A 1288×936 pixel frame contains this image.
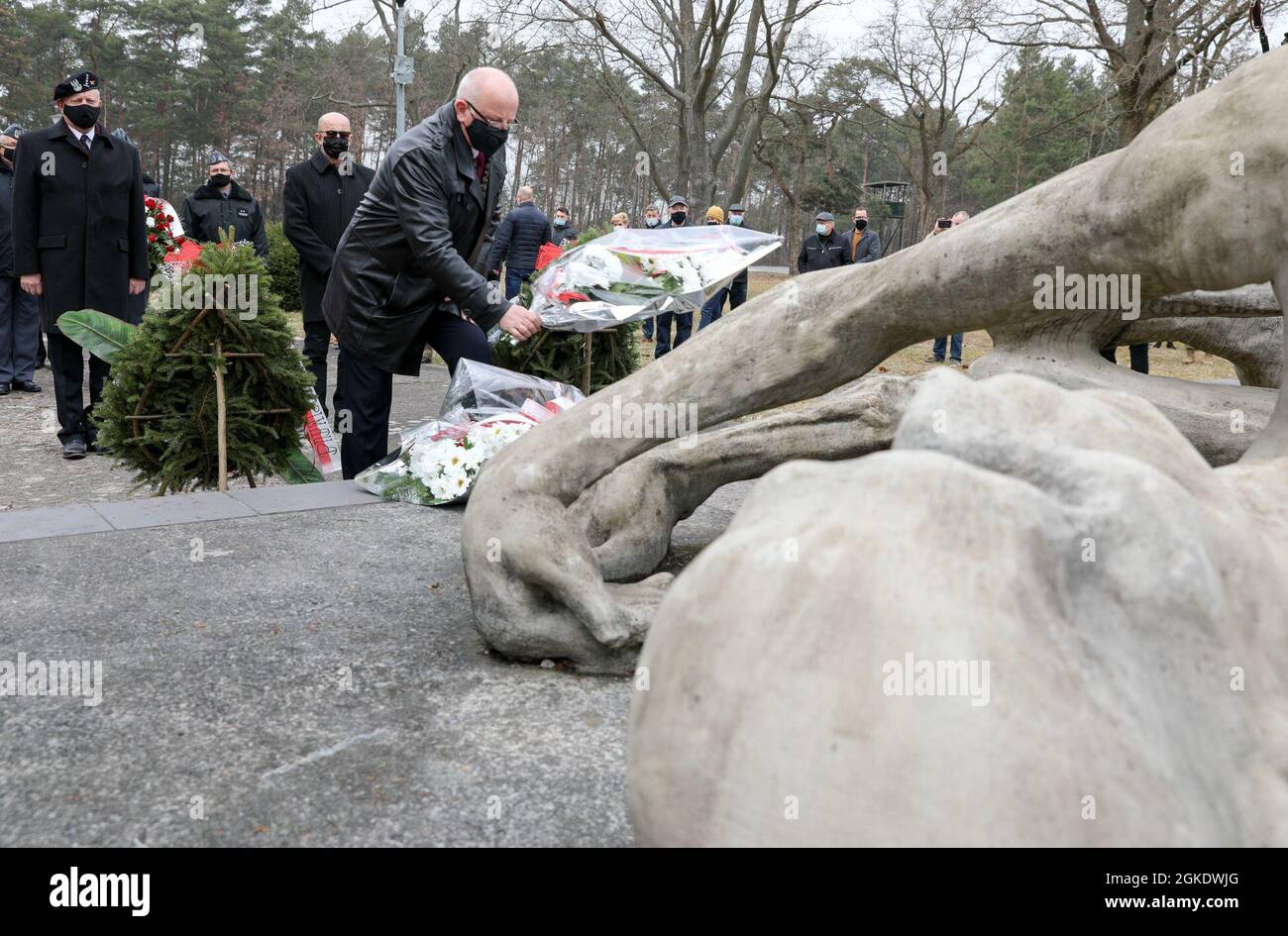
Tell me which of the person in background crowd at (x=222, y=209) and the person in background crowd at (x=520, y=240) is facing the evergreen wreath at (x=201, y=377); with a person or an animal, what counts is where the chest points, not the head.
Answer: the person in background crowd at (x=222, y=209)

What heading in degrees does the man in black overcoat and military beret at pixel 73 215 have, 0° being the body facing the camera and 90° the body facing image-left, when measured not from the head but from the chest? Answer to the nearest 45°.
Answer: approximately 0°

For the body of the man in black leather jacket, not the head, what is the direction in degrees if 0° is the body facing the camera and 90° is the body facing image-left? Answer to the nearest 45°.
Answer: approximately 315°

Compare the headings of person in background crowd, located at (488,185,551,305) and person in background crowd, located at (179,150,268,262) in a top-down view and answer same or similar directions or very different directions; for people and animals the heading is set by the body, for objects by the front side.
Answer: very different directions

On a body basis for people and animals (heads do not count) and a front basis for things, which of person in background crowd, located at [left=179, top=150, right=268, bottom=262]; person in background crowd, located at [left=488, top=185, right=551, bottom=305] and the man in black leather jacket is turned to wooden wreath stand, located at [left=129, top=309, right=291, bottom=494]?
person in background crowd, located at [left=179, top=150, right=268, bottom=262]

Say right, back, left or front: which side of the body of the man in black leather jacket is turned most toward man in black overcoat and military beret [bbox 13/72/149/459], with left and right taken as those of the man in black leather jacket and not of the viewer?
back

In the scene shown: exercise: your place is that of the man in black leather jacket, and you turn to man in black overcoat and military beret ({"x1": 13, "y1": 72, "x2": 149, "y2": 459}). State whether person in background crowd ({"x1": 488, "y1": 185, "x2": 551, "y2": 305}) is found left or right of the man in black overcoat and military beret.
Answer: right

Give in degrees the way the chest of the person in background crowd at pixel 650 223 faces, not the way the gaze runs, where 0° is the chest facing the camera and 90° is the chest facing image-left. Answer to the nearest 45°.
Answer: approximately 0°

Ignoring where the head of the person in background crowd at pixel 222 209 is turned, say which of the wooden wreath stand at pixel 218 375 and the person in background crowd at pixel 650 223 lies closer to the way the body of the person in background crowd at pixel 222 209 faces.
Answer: the wooden wreath stand

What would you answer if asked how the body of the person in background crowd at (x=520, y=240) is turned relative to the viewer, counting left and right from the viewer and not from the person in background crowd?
facing away from the viewer
